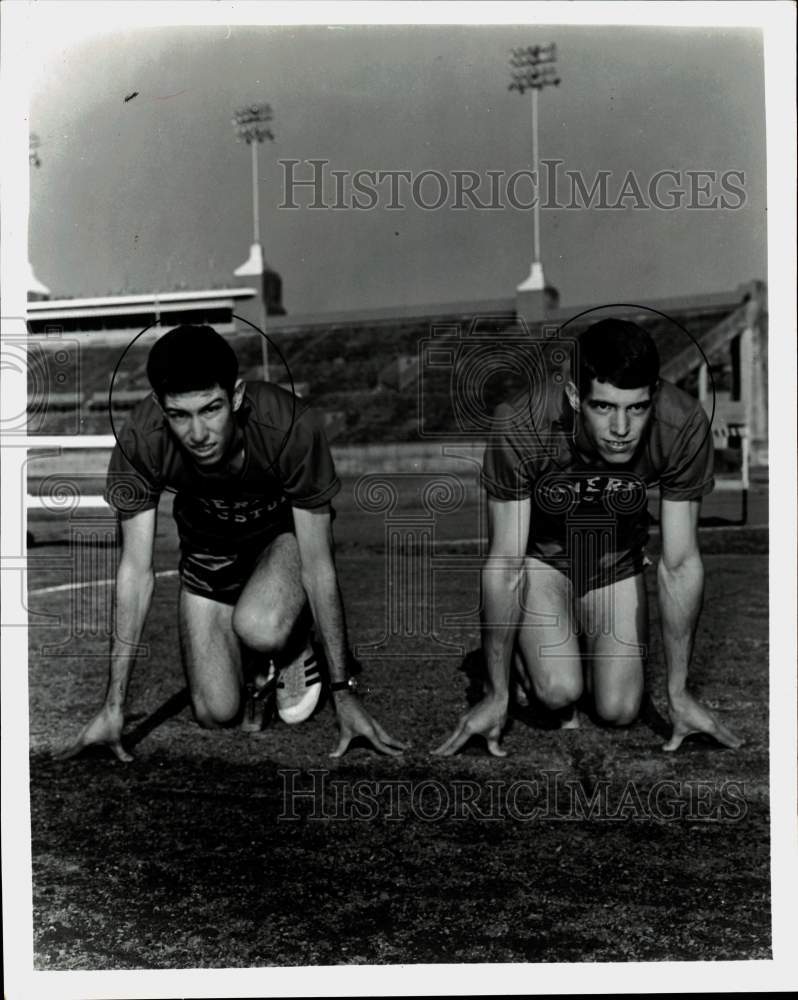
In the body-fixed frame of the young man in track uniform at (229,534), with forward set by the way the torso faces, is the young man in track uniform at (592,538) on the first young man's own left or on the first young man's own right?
on the first young man's own left

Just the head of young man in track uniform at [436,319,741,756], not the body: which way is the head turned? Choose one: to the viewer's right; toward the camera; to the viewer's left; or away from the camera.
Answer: toward the camera

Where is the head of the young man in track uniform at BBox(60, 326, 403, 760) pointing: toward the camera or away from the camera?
toward the camera

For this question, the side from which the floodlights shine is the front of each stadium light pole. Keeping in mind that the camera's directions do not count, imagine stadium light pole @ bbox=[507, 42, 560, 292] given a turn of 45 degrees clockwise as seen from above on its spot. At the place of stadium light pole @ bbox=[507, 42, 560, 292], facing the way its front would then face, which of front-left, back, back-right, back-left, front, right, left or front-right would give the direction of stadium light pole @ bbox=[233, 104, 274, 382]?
front-right

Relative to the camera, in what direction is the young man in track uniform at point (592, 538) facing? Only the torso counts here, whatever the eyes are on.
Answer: toward the camera

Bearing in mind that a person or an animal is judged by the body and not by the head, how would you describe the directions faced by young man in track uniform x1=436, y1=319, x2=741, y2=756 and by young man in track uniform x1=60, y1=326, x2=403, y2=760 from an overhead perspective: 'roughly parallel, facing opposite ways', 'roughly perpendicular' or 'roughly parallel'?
roughly parallel

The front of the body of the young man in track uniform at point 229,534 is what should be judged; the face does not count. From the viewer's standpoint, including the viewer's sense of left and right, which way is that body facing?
facing the viewer

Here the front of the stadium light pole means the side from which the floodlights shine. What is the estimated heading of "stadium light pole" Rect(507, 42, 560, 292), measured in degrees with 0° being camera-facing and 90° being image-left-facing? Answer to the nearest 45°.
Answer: approximately 0°
